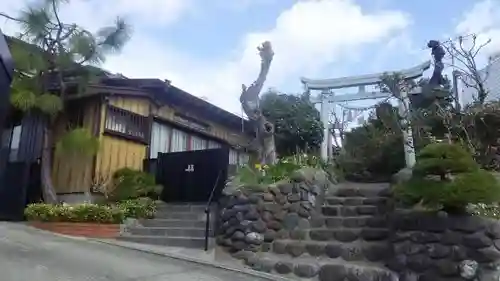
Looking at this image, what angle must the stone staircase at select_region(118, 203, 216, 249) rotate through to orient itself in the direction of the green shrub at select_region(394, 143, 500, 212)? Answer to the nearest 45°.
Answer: approximately 45° to its left

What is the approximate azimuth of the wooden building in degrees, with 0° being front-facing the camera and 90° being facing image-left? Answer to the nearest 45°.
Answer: approximately 315°

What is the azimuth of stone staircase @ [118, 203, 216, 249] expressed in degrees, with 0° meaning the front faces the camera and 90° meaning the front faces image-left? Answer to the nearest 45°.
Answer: approximately 0°

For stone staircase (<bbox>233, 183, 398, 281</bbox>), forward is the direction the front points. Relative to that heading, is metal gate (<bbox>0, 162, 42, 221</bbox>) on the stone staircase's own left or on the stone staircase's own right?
on the stone staircase's own right
